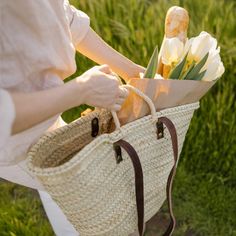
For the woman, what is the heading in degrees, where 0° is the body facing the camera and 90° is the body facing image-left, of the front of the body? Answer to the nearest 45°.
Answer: approximately 315°
